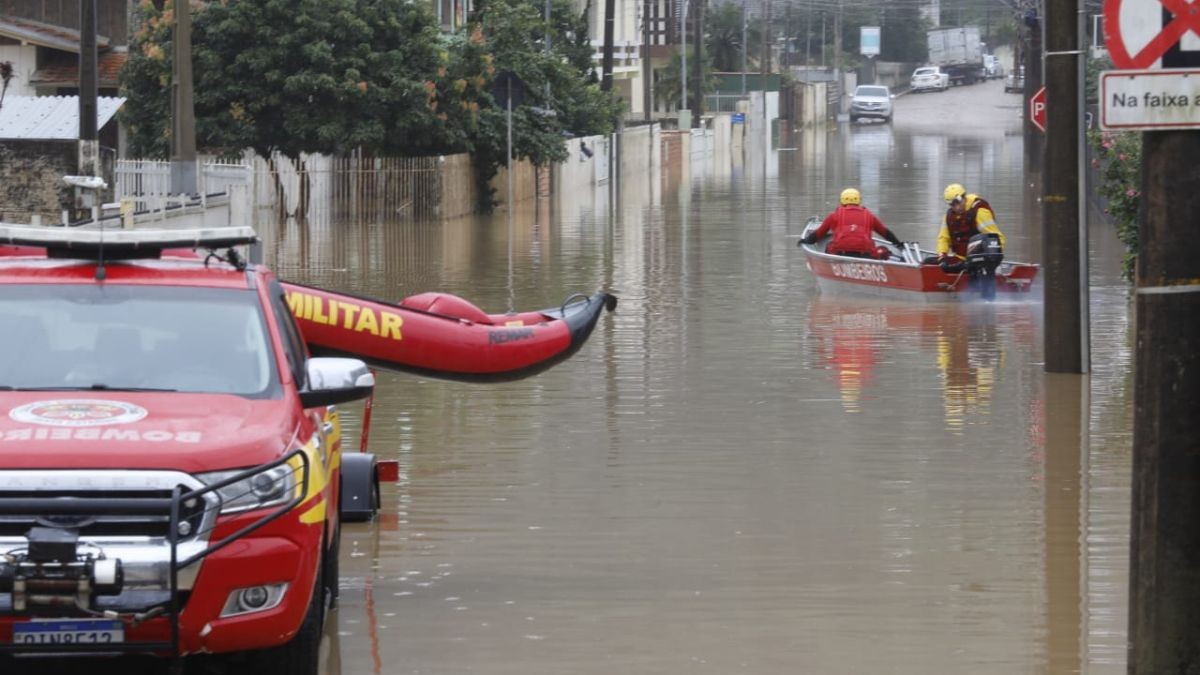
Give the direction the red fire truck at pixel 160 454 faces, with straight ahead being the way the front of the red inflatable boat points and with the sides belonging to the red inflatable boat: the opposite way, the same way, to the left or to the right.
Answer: to the right

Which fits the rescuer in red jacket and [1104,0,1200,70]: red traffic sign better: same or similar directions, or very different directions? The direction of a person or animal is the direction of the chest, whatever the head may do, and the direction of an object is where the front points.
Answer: very different directions

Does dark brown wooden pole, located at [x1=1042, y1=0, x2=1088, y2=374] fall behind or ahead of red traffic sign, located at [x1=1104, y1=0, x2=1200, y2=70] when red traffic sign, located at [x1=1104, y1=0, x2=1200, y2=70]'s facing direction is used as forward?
behind

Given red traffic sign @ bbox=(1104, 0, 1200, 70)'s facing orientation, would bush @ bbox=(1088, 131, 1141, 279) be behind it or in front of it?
behind

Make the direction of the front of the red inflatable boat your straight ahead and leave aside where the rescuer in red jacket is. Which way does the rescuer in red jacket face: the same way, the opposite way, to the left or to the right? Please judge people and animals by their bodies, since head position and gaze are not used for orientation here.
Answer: to the left

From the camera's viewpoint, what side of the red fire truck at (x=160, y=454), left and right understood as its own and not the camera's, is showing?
front

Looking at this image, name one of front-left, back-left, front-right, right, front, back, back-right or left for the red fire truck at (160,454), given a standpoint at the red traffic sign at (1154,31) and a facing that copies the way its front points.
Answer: right

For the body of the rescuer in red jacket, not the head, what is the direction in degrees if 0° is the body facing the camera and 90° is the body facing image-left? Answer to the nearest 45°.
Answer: approximately 180°

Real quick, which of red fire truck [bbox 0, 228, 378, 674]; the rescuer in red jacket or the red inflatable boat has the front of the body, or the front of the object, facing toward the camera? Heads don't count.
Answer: the red fire truck

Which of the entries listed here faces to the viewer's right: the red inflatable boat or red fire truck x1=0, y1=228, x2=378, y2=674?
the red inflatable boat

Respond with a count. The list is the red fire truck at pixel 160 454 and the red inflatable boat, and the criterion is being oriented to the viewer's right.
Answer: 1

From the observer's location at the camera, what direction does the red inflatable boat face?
facing to the right of the viewer

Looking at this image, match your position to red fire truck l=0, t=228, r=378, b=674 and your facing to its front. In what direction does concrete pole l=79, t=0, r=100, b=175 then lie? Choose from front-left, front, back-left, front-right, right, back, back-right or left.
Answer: back

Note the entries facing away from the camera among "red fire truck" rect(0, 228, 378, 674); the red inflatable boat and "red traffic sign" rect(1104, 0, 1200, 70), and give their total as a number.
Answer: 0

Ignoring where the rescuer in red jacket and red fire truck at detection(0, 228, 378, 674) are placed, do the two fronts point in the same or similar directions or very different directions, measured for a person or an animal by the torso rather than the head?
very different directions

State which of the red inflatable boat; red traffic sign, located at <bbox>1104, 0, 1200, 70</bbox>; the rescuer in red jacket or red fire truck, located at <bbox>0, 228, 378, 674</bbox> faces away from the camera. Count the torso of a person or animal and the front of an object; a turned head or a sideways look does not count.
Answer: the rescuer in red jacket

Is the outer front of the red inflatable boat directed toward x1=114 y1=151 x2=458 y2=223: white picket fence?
no

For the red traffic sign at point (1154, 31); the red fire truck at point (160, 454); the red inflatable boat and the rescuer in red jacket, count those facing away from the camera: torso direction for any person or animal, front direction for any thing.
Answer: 1
